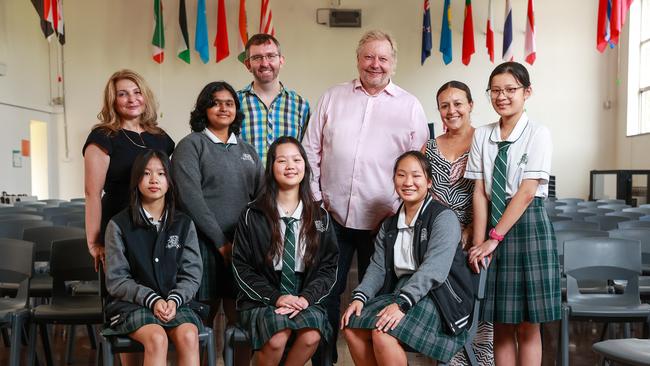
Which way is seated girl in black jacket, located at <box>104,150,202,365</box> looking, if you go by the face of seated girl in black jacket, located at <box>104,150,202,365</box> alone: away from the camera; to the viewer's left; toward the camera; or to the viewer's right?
toward the camera

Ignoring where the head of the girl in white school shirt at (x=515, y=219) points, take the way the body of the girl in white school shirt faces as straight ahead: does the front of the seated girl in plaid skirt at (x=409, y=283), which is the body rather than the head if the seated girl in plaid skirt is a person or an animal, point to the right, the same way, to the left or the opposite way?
the same way

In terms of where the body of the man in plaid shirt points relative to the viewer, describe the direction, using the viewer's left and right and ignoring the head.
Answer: facing the viewer

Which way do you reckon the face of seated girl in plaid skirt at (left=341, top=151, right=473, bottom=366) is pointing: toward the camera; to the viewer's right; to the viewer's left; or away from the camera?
toward the camera

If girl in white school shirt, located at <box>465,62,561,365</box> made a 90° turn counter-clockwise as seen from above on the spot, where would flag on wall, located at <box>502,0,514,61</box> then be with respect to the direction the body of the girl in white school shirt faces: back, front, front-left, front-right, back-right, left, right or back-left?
back-left

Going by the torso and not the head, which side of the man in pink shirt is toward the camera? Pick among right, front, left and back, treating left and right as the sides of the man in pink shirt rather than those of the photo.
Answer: front

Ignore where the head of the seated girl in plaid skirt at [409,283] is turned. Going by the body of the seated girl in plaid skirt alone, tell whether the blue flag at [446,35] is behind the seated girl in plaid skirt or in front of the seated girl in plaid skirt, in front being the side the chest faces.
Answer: behind

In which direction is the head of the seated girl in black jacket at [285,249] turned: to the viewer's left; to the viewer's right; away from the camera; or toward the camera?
toward the camera

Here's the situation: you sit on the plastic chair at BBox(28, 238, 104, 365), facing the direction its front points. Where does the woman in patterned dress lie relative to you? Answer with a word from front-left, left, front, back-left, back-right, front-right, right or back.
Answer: left

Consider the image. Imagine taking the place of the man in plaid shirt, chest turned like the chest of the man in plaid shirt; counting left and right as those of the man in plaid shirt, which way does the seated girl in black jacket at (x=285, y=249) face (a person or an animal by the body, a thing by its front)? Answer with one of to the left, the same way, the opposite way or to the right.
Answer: the same way

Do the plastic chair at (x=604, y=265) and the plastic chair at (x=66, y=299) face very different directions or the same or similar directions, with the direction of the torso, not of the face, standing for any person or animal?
same or similar directions

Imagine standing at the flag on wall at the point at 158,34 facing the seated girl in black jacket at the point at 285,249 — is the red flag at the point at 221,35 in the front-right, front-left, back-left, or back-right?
front-left

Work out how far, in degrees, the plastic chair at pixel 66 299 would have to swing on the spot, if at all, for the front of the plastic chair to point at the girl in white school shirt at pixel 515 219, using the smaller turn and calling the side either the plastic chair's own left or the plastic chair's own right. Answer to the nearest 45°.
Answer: approximately 90° to the plastic chair's own left

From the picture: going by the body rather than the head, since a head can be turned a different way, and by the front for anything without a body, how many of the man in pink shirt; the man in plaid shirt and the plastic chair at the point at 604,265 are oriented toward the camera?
3

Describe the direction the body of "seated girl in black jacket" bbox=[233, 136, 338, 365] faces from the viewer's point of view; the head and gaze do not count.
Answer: toward the camera
